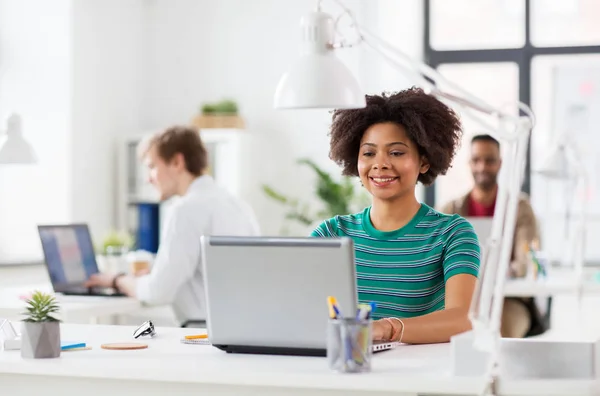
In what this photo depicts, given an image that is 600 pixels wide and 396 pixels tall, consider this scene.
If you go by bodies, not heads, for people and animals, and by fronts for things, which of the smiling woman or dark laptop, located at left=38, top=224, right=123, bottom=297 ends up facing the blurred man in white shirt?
the dark laptop

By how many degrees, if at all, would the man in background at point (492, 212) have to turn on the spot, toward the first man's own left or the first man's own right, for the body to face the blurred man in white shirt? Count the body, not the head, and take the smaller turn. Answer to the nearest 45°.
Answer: approximately 45° to the first man's own right

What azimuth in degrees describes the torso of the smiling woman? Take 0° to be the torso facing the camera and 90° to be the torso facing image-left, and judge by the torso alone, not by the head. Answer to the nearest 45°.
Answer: approximately 45°

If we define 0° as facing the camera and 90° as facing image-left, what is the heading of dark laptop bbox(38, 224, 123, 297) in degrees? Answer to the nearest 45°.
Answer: approximately 315°

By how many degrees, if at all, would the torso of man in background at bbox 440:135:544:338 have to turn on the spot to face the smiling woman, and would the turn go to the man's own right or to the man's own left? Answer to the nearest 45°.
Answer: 0° — they already face them

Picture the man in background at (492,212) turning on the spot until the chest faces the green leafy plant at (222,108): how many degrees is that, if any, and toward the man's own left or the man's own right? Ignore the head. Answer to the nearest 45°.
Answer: approximately 135° to the man's own right
